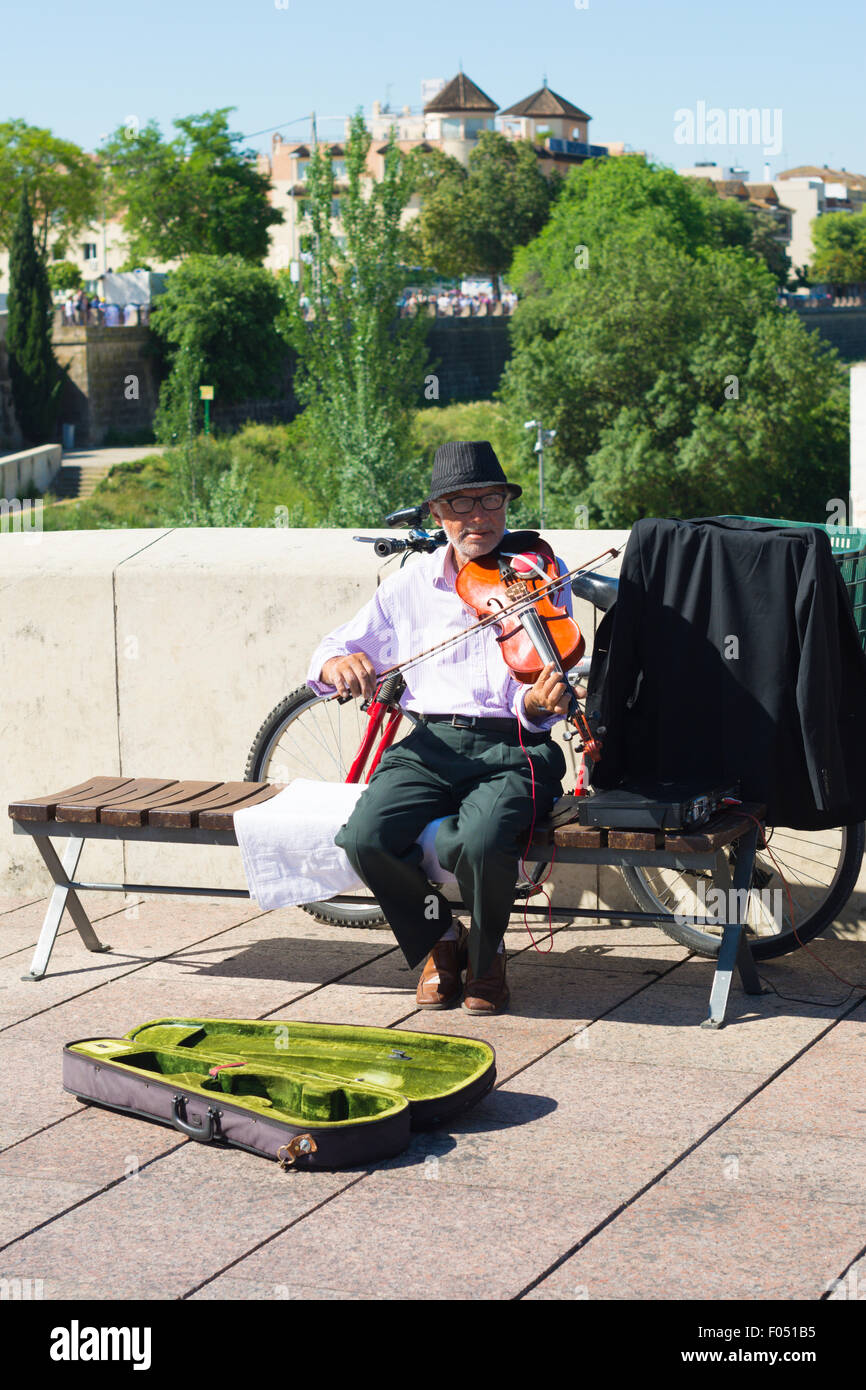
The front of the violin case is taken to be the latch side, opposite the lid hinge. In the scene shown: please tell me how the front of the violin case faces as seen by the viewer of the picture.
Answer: facing the viewer and to the left of the viewer

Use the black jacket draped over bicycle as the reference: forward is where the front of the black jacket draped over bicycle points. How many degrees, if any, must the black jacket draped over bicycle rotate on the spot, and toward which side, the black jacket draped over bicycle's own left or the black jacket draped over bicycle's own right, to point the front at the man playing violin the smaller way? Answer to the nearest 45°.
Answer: approximately 90° to the black jacket draped over bicycle's own left

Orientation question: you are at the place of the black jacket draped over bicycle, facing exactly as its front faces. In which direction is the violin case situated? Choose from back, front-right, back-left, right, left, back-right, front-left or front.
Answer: back-left

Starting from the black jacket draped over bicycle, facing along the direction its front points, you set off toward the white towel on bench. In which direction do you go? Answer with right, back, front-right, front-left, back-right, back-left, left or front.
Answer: left

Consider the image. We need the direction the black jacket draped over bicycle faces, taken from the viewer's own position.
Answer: facing away from the viewer

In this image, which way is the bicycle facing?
to the viewer's left

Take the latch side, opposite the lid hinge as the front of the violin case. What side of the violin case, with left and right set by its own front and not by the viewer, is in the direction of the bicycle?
back
